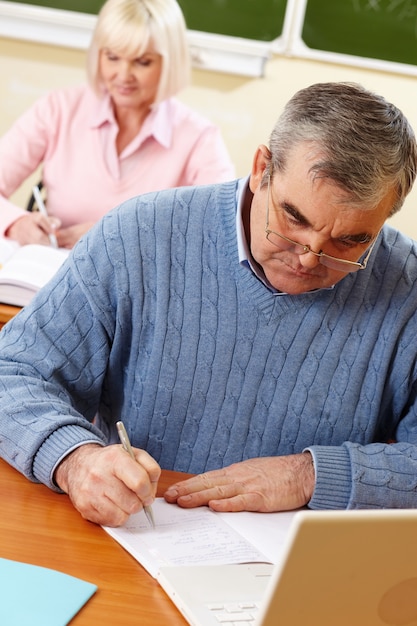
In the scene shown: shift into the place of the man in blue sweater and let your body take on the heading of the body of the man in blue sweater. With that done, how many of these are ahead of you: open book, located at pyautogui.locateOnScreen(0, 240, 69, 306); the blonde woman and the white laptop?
1

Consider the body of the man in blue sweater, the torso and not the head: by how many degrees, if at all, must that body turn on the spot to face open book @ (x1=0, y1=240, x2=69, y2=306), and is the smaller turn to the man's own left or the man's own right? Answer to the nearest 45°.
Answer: approximately 135° to the man's own right

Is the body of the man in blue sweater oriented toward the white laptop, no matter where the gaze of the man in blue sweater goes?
yes

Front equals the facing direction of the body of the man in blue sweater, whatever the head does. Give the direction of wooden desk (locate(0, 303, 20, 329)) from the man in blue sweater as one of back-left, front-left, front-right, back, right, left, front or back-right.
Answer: back-right

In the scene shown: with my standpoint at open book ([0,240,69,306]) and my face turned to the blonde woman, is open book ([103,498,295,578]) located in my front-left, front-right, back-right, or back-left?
back-right

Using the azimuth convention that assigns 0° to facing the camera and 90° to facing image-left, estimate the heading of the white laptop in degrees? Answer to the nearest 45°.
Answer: approximately 135°

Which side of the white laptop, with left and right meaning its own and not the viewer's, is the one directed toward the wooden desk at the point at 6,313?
front

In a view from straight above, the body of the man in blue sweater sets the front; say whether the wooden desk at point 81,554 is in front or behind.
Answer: in front

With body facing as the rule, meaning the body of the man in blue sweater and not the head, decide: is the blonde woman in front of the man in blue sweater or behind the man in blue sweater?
behind

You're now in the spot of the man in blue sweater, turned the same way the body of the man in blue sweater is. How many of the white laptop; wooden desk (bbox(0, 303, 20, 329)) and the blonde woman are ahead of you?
1

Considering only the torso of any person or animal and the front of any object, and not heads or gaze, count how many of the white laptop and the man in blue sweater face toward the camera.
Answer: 1

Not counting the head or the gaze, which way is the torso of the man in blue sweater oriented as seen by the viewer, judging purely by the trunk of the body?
toward the camera

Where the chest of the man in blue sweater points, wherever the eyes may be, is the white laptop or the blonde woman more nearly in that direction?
the white laptop
